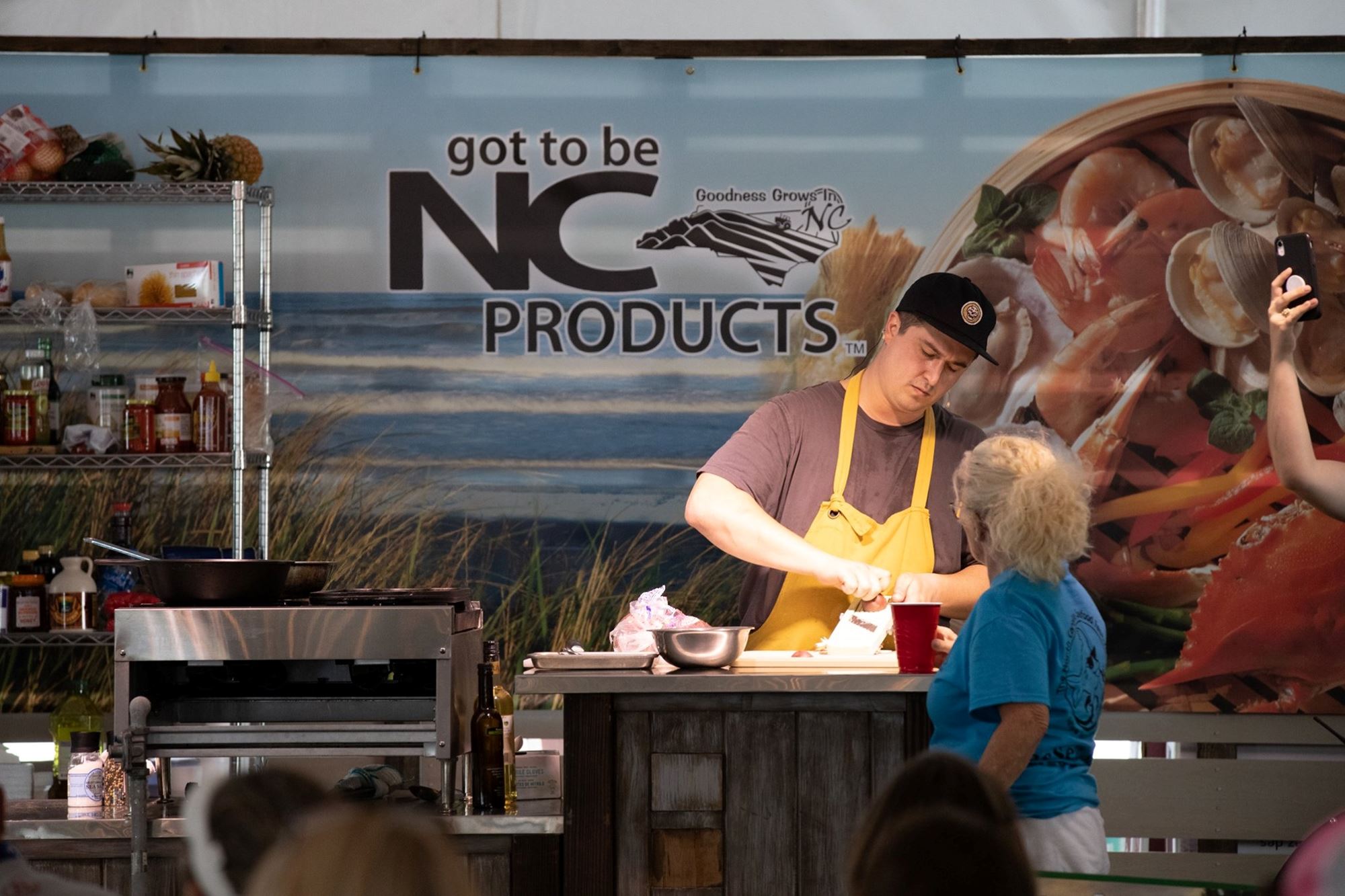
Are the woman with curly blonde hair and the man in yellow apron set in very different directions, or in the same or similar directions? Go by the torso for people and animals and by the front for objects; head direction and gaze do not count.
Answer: very different directions

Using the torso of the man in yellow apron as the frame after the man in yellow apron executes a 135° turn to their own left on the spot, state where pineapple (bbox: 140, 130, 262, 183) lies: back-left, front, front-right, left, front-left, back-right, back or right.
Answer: left

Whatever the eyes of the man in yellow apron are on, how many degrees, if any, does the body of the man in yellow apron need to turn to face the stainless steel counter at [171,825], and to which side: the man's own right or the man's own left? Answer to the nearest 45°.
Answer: approximately 90° to the man's own right

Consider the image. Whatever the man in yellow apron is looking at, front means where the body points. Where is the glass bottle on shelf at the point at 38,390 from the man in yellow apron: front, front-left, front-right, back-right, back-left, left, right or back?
back-right

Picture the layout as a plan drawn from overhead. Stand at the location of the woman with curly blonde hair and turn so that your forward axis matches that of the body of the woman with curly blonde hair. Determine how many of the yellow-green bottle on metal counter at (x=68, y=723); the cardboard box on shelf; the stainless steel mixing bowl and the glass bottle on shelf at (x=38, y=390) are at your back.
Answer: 0

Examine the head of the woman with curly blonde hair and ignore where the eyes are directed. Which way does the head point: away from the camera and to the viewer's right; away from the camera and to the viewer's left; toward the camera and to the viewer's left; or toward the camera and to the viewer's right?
away from the camera and to the viewer's left

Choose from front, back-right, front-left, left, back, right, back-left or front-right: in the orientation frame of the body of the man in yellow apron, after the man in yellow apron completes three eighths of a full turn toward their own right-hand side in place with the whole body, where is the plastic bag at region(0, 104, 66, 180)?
front

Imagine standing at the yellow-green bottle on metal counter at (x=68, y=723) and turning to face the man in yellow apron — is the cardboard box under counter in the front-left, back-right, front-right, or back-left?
front-right

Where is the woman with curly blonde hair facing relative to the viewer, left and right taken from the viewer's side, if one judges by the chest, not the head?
facing away from the viewer and to the left of the viewer
